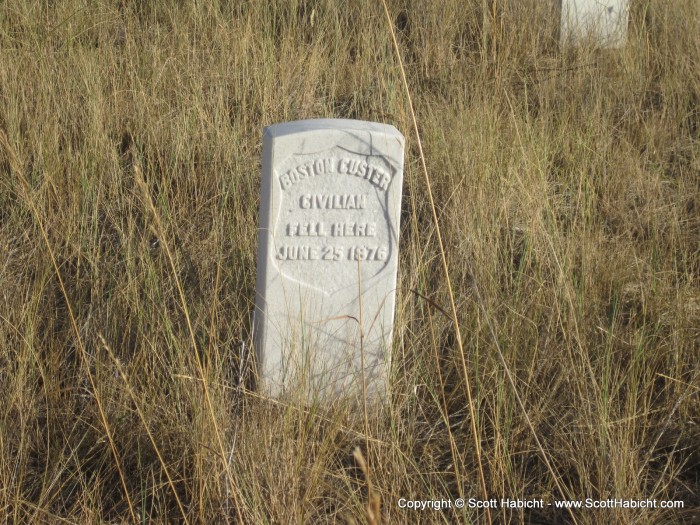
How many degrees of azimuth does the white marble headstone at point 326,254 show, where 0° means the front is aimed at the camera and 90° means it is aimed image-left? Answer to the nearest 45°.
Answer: approximately 0°

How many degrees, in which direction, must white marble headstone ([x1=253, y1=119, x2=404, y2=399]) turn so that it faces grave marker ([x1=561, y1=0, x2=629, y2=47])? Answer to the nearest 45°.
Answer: approximately 135° to its left
